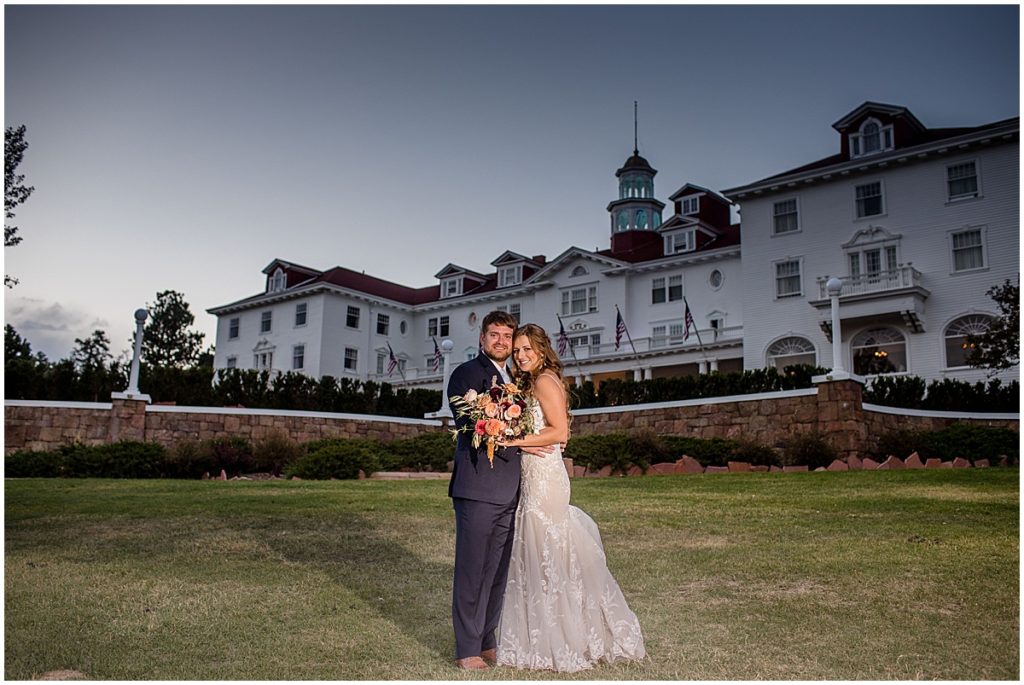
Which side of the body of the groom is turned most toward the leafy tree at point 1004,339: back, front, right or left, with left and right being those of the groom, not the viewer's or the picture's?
left

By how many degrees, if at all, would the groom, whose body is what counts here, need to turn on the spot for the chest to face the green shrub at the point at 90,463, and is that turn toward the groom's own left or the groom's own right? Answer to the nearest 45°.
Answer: approximately 180°

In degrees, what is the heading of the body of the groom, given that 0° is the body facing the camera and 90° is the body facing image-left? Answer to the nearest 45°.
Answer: approximately 315°

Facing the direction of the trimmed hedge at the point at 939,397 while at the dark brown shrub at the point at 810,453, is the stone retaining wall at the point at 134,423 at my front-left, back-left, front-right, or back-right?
back-left

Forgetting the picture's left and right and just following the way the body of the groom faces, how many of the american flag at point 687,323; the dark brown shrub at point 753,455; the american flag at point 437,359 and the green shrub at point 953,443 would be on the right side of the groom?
0

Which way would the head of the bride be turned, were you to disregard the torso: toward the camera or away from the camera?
toward the camera

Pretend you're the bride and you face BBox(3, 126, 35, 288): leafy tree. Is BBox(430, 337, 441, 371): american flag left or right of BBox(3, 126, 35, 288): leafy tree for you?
right

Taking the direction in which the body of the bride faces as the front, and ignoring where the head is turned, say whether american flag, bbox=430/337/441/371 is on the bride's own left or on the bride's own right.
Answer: on the bride's own right

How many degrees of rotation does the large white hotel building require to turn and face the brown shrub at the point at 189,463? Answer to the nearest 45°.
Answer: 0° — it already faces it

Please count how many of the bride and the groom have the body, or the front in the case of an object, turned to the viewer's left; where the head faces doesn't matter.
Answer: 1

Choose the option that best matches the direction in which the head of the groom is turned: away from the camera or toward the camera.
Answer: toward the camera

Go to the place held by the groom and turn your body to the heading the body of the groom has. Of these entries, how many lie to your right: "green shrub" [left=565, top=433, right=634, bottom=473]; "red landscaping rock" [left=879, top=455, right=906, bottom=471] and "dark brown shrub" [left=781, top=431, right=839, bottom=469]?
0

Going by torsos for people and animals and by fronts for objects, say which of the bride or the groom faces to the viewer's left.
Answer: the bride

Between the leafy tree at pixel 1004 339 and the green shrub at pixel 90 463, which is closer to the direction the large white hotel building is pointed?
the green shrub

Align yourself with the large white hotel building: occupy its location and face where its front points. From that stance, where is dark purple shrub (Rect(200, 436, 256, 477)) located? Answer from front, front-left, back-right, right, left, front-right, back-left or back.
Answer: front

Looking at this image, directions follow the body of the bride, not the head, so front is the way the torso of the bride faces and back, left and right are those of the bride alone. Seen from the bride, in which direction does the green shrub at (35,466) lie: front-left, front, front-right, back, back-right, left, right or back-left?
front-right

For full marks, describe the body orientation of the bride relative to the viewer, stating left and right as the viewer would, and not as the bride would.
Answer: facing to the left of the viewer
